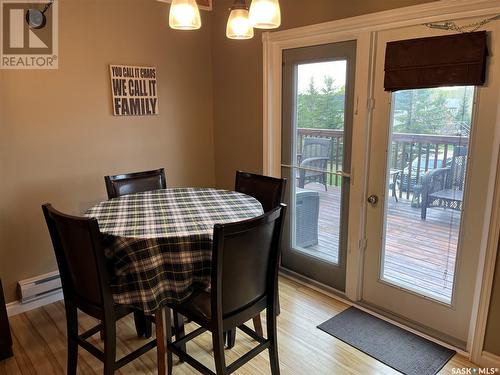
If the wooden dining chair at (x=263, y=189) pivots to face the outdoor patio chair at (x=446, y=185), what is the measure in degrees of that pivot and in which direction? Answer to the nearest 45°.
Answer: approximately 135° to its left

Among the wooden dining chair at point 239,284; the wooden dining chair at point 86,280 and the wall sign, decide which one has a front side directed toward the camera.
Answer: the wall sign

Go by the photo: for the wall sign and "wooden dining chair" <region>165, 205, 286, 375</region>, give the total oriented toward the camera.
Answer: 1

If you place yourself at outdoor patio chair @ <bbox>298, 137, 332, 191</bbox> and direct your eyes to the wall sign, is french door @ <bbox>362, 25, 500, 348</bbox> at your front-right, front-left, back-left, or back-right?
front-left

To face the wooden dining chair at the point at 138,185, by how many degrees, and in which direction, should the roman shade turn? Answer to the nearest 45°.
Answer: approximately 45° to its right

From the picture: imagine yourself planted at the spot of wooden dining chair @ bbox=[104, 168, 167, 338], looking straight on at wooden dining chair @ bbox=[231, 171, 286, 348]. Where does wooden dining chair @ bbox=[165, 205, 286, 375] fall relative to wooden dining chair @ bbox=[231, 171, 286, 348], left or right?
right

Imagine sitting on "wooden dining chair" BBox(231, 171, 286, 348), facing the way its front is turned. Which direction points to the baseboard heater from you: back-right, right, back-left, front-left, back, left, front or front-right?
front-right

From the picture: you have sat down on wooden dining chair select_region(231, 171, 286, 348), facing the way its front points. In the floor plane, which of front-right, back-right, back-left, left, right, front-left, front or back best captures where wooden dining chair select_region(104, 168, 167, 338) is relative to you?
front-right

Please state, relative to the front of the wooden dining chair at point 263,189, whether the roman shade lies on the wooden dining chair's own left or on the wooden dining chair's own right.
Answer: on the wooden dining chair's own left
